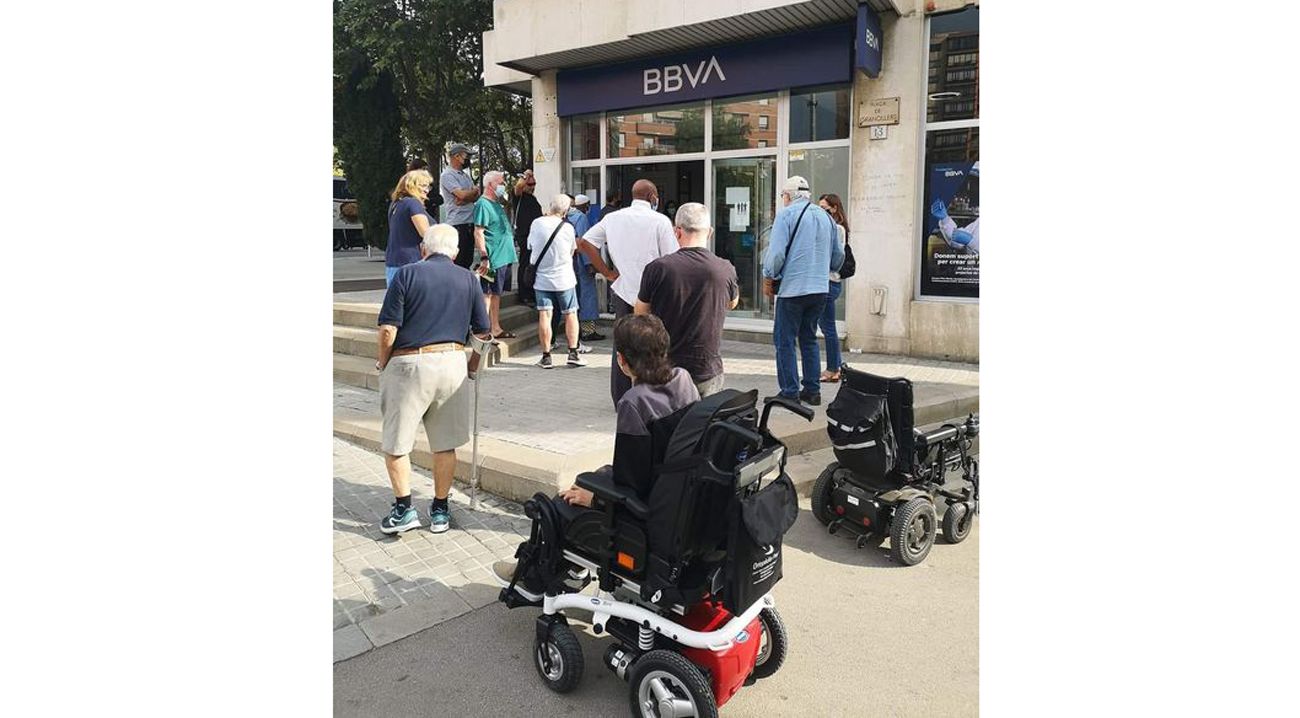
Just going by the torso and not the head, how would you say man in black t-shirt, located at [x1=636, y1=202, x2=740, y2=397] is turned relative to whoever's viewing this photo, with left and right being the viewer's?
facing away from the viewer

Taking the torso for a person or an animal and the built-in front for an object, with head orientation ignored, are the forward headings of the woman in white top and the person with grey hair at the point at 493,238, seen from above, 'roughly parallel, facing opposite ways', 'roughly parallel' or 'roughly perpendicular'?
roughly perpendicular

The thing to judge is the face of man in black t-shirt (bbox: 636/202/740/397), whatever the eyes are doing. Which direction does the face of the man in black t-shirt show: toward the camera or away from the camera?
away from the camera

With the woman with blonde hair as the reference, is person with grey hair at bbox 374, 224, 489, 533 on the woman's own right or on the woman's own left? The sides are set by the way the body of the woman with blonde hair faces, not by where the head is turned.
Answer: on the woman's own right

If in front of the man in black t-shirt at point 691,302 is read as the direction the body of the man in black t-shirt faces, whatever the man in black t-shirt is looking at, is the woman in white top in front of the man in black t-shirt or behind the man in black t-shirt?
in front

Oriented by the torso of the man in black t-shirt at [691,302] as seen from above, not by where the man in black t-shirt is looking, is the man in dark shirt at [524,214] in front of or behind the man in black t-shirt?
in front

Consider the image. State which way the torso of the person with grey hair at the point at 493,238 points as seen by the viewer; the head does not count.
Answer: to the viewer's right

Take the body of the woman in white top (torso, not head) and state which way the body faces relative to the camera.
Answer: away from the camera

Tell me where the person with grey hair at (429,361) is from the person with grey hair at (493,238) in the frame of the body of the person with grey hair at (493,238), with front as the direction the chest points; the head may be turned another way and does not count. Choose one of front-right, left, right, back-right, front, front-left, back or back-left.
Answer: right

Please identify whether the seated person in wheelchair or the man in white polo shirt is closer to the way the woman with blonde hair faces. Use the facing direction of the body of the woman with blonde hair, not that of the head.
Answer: the man in white polo shirt

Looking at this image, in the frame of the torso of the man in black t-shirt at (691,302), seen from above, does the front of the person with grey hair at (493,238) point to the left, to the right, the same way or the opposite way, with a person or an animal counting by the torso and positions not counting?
to the right

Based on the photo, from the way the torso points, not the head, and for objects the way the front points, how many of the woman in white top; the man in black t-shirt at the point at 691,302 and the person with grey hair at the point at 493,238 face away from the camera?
2

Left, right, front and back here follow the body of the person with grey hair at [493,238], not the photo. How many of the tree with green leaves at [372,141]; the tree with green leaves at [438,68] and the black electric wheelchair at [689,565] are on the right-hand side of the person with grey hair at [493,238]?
1

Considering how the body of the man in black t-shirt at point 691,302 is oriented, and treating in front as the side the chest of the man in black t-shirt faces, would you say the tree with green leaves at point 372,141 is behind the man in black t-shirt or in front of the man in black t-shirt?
in front
